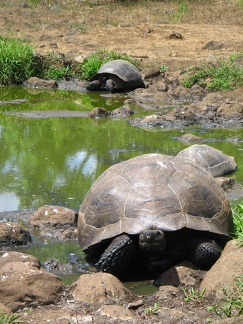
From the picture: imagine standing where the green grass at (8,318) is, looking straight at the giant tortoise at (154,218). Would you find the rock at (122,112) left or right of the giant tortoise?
left

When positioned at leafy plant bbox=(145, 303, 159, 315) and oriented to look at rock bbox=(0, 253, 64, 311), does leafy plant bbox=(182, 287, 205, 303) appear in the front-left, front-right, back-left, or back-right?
back-right

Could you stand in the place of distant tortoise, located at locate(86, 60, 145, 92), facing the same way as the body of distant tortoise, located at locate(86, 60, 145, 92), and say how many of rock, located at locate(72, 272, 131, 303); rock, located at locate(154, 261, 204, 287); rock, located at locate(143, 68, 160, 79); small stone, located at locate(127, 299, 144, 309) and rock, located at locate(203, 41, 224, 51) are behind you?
2

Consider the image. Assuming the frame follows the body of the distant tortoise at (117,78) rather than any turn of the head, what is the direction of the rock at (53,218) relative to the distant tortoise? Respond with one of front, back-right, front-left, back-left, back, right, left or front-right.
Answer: front-left

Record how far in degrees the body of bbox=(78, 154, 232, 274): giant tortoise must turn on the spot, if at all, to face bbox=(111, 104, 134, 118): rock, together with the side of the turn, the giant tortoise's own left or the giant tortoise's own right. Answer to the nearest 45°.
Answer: approximately 180°

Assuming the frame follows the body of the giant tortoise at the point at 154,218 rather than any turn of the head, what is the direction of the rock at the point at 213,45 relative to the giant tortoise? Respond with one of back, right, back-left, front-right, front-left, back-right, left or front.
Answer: back

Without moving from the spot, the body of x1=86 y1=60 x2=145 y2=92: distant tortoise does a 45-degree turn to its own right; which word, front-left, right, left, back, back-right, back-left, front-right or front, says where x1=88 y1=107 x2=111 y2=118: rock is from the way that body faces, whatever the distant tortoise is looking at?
left

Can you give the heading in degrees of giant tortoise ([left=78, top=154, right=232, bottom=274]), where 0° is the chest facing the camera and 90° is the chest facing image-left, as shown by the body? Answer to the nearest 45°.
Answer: approximately 0°

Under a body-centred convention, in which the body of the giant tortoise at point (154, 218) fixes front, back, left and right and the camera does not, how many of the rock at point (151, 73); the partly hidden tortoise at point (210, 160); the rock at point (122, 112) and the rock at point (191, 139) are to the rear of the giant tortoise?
4

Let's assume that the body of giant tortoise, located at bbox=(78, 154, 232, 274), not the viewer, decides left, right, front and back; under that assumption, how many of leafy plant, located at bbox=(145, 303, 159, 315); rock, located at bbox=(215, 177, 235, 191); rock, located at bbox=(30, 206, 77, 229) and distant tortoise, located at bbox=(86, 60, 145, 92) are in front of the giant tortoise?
1

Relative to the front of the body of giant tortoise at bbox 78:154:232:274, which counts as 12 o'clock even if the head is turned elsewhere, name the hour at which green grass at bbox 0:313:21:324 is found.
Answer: The green grass is roughly at 1 o'clock from the giant tortoise.

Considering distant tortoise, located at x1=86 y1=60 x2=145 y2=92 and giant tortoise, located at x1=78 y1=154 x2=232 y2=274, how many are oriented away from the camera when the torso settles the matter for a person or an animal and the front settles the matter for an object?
0

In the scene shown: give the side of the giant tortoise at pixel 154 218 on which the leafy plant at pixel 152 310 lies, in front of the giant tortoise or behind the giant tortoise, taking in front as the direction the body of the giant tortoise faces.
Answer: in front

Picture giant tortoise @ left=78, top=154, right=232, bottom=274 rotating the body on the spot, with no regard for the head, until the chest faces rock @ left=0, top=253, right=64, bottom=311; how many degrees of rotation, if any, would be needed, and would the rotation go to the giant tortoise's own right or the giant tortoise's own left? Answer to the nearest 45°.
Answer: approximately 45° to the giant tortoise's own right

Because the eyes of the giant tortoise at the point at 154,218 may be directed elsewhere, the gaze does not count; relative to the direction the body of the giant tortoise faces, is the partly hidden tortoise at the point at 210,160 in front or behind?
behind

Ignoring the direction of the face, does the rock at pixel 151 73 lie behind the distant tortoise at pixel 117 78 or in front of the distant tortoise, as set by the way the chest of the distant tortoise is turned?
behind
